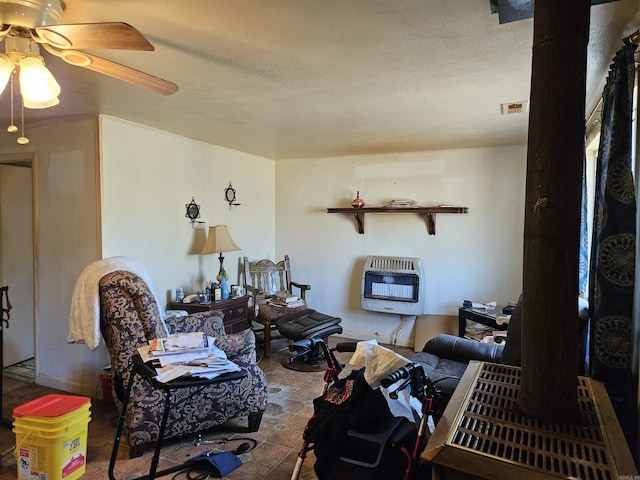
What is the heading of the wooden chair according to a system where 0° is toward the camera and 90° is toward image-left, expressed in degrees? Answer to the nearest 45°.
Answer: approximately 315°

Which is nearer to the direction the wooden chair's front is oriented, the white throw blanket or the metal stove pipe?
the metal stove pipe

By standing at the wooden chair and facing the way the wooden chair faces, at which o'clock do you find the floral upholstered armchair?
The floral upholstered armchair is roughly at 2 o'clock from the wooden chair.

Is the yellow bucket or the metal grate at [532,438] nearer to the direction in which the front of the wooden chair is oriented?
the metal grate

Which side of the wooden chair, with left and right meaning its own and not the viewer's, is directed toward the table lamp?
right

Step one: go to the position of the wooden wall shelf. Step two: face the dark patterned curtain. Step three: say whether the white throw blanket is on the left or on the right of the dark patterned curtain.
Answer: right

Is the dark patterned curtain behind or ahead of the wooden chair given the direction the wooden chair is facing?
ahead

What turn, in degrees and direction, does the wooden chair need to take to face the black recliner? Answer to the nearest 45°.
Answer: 0° — it already faces it

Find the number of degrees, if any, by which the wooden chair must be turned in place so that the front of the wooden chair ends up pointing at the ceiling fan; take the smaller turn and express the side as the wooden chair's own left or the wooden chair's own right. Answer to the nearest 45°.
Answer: approximately 45° to the wooden chair's own right

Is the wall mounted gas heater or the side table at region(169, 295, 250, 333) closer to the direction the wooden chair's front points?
the wall mounted gas heater
